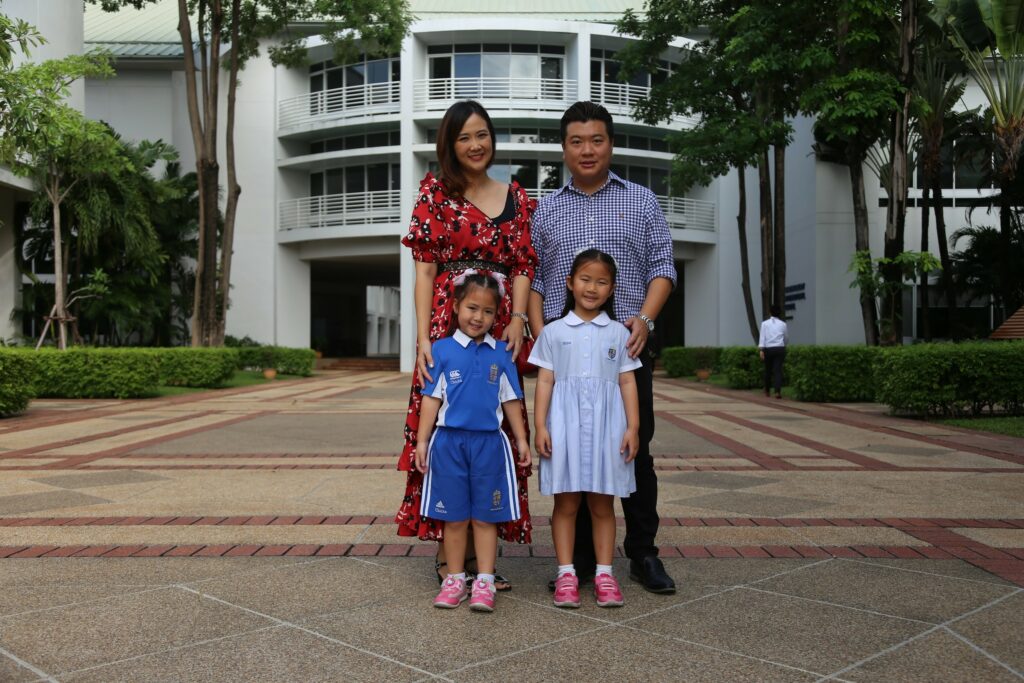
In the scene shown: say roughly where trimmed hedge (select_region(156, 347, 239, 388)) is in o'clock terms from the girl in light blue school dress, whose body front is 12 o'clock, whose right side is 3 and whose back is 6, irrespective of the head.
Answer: The trimmed hedge is roughly at 5 o'clock from the girl in light blue school dress.

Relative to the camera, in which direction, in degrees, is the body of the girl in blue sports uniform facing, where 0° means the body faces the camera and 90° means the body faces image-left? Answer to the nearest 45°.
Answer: approximately 0°

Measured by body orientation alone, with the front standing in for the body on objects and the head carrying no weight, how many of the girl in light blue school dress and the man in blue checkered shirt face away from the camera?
0

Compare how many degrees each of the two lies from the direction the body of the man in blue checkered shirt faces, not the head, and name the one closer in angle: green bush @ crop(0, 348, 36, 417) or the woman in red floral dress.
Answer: the woman in red floral dress
